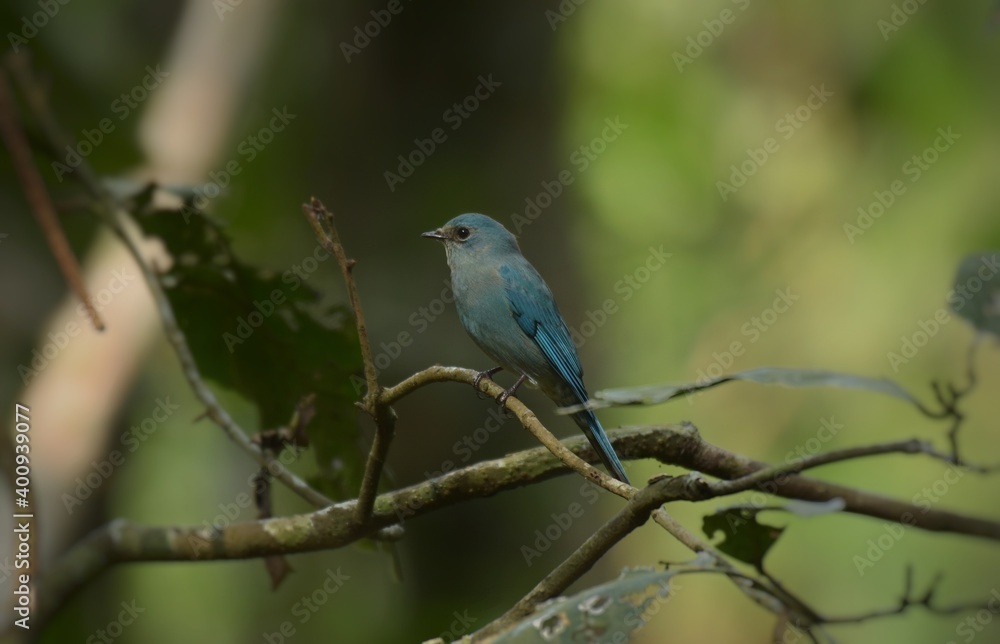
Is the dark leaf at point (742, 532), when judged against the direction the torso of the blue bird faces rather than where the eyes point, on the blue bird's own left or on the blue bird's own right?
on the blue bird's own left

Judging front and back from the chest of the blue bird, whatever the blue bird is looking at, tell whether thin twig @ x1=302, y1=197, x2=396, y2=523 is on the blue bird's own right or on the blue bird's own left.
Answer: on the blue bird's own right

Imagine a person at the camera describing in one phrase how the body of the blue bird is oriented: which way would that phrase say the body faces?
to the viewer's left

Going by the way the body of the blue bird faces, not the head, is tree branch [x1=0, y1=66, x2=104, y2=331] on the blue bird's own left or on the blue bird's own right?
on the blue bird's own right
